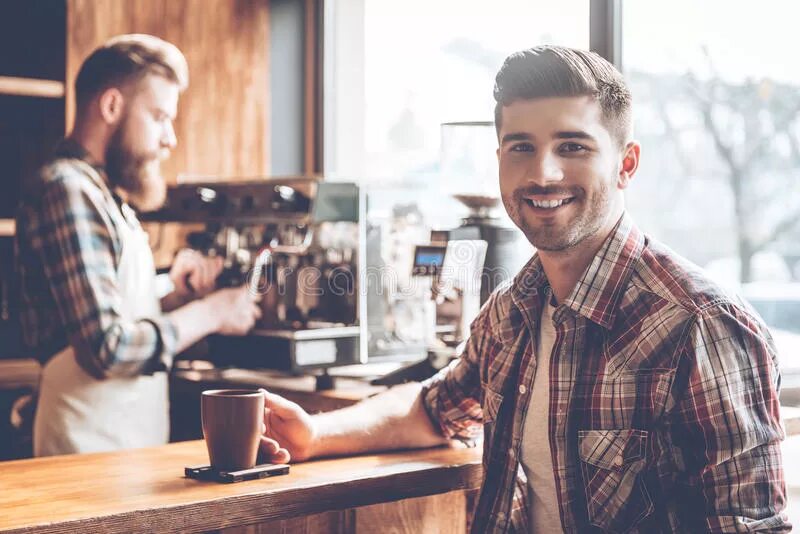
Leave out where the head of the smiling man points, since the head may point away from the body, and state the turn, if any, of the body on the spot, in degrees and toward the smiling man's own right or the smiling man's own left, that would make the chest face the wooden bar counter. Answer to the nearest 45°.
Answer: approximately 45° to the smiling man's own right

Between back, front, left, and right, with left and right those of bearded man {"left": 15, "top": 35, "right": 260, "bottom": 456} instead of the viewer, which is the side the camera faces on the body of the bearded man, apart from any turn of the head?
right

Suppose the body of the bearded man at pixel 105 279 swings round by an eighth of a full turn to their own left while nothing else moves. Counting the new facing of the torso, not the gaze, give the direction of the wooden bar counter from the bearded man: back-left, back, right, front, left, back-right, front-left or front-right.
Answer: back-right

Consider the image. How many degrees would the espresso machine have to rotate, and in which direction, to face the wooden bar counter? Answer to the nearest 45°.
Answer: approximately 45° to its left

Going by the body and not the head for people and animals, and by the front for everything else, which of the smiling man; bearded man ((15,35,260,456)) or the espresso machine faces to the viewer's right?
the bearded man

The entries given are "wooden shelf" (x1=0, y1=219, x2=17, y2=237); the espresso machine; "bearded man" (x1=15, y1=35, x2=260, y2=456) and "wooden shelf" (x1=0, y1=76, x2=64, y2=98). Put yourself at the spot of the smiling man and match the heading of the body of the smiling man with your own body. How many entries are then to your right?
4

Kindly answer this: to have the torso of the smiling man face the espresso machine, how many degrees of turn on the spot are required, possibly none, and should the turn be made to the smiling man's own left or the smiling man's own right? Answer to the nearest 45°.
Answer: approximately 90° to the smiling man's own right

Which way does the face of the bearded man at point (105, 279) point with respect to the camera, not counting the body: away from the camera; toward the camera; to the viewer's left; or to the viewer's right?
to the viewer's right

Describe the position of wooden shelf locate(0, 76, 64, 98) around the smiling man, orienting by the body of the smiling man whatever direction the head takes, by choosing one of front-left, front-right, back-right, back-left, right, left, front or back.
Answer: right

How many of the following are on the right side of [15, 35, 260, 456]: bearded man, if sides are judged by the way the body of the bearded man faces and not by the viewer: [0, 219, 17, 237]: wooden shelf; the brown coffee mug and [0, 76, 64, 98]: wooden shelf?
1

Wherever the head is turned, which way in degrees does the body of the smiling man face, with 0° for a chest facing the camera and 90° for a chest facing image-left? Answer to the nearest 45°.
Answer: approximately 45°

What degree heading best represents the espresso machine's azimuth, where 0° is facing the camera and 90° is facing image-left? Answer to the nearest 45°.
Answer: approximately 45°
